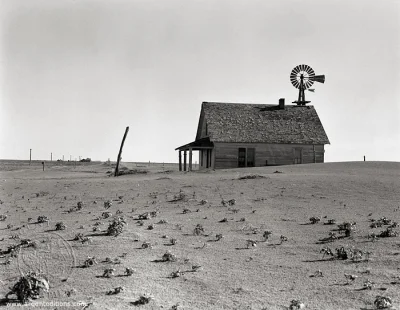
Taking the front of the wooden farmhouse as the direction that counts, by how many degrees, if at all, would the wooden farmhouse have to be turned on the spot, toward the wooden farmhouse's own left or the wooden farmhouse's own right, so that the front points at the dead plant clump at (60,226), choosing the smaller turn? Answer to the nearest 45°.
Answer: approximately 90° to the wooden farmhouse's own left

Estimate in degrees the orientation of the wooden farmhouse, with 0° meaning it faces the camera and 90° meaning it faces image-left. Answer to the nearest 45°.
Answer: approximately 90°

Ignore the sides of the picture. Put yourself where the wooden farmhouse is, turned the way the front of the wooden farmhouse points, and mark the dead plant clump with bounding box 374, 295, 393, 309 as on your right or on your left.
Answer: on your left

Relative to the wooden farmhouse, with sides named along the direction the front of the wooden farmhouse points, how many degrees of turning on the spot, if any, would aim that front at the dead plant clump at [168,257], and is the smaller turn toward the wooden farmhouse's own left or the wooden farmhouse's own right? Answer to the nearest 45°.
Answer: approximately 90° to the wooden farmhouse's own left

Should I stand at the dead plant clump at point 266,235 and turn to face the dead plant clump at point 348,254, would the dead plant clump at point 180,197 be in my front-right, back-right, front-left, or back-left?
back-left

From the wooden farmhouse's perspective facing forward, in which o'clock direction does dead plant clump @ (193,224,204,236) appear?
The dead plant clump is roughly at 9 o'clock from the wooden farmhouse.
